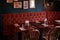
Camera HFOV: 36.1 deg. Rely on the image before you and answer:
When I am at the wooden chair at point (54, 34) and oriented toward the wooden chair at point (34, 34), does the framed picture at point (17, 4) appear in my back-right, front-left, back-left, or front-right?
front-right

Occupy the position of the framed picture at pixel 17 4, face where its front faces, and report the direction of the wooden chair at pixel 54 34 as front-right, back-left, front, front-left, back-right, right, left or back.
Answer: front-left

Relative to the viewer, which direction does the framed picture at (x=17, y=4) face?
toward the camera

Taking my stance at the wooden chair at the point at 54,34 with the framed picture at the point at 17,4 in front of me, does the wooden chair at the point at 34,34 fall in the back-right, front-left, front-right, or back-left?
front-left

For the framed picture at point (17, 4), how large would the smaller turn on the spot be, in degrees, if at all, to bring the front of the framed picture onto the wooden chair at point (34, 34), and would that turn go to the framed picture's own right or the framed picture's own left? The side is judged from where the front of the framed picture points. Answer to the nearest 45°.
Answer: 0° — it already faces it
